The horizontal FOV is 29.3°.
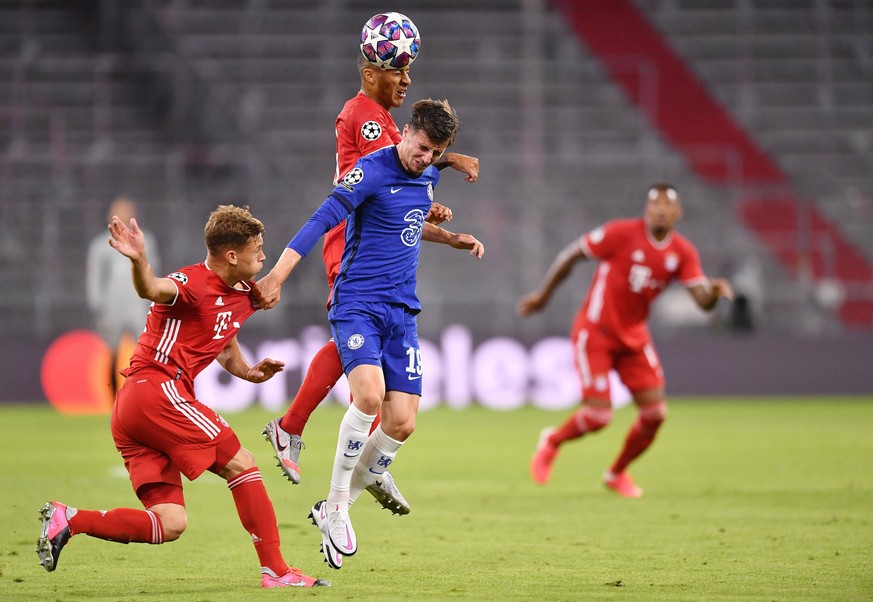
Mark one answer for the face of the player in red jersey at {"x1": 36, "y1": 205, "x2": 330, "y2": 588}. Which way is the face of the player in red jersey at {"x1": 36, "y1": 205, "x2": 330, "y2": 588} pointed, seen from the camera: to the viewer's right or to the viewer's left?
to the viewer's right

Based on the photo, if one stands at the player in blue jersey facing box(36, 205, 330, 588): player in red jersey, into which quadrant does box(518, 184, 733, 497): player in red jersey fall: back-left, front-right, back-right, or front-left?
back-right

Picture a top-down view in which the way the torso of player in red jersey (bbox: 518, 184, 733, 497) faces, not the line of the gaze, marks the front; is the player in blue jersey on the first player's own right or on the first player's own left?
on the first player's own right

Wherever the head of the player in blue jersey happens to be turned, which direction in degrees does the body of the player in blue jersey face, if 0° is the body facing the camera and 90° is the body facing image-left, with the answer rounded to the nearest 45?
approximately 315°

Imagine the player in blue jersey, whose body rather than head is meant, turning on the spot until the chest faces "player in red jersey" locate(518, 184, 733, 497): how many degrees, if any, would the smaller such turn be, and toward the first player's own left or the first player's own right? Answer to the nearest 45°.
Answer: approximately 90° to the first player's own left

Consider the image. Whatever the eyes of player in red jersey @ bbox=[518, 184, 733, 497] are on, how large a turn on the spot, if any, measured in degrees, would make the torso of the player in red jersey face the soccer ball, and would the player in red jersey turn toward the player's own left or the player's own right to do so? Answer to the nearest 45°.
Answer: approximately 45° to the player's own right

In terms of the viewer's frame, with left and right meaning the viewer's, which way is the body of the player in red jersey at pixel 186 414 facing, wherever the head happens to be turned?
facing to the right of the viewer
